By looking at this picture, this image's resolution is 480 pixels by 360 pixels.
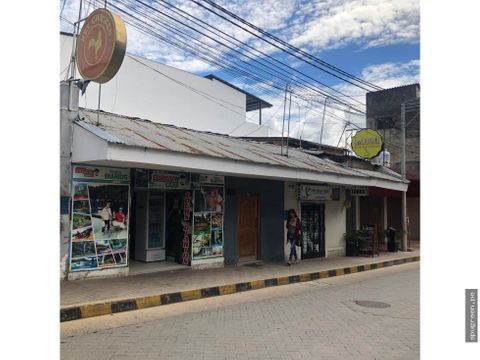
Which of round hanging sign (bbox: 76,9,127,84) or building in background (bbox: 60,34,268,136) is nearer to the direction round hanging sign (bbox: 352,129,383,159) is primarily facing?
the round hanging sign

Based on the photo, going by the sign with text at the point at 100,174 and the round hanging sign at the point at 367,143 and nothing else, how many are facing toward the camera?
2

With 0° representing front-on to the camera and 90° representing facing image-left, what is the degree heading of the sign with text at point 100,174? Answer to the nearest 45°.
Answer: approximately 0°

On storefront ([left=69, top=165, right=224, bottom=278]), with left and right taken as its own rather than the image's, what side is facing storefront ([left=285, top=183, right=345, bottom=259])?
left

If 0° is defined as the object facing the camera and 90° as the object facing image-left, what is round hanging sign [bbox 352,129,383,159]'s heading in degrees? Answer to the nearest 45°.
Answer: approximately 0°

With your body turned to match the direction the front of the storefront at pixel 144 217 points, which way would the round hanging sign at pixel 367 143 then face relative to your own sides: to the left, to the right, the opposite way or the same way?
to the right

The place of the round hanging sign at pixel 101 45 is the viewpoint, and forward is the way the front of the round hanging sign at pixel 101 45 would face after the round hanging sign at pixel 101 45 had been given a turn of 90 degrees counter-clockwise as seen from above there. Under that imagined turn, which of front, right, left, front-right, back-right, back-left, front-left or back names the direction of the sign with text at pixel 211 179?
left

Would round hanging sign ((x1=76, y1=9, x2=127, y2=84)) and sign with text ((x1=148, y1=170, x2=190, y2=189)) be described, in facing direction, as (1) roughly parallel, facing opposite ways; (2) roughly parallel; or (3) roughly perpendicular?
roughly perpendicular
